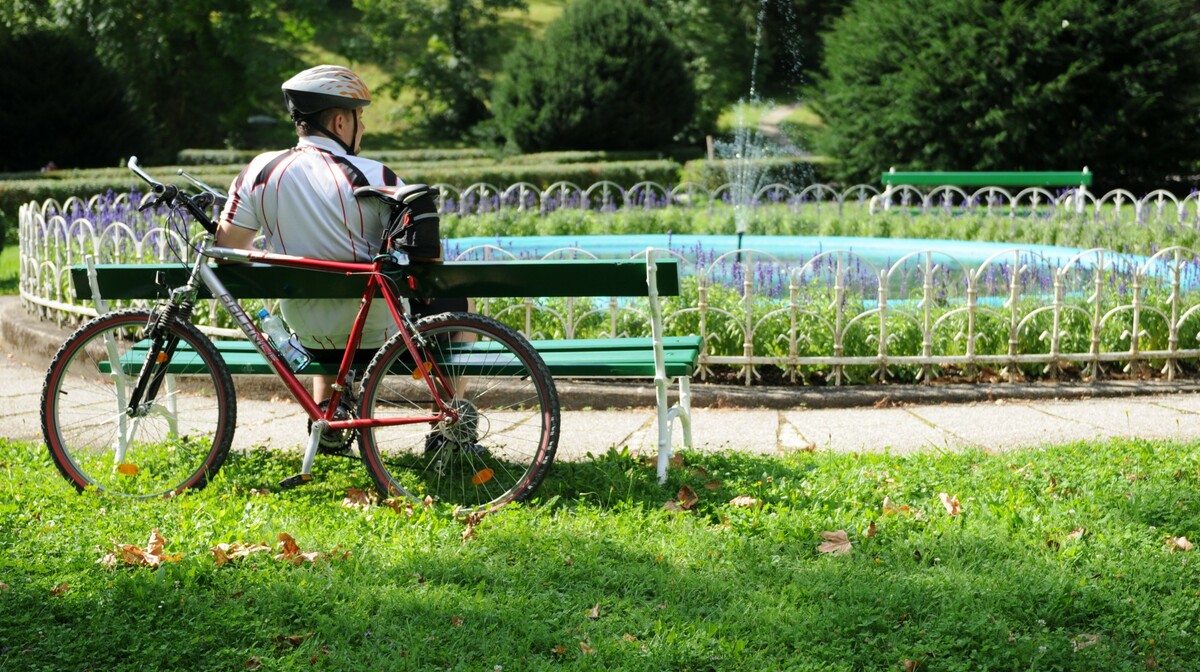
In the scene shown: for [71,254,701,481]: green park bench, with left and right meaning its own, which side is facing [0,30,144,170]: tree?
front

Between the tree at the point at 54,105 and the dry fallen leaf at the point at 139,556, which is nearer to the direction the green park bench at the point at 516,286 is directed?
the tree

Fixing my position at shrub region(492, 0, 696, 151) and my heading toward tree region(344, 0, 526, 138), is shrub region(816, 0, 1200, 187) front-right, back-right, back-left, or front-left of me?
back-right

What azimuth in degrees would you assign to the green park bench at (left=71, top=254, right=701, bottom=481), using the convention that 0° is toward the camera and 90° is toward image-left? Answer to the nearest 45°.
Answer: approximately 180°

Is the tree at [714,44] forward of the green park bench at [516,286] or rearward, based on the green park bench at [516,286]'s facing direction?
forward

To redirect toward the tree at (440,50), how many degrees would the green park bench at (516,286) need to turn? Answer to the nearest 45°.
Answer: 0° — it already faces it

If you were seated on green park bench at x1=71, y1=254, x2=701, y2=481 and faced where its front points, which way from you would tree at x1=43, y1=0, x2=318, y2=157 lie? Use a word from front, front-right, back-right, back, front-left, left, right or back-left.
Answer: front

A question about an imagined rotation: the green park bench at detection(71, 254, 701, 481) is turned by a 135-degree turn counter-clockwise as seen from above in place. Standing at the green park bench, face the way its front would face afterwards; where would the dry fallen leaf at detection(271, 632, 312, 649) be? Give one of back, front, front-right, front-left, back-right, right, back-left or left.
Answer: front

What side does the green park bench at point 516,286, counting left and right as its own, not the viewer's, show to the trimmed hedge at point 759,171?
front

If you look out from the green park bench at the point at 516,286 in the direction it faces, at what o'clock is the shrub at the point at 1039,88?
The shrub is roughly at 1 o'clock from the green park bench.

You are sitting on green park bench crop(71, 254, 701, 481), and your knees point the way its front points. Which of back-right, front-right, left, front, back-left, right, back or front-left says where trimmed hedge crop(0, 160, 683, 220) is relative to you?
front

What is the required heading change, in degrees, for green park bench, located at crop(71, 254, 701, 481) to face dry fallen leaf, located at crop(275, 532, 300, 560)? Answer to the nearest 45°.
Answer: approximately 135° to its left
